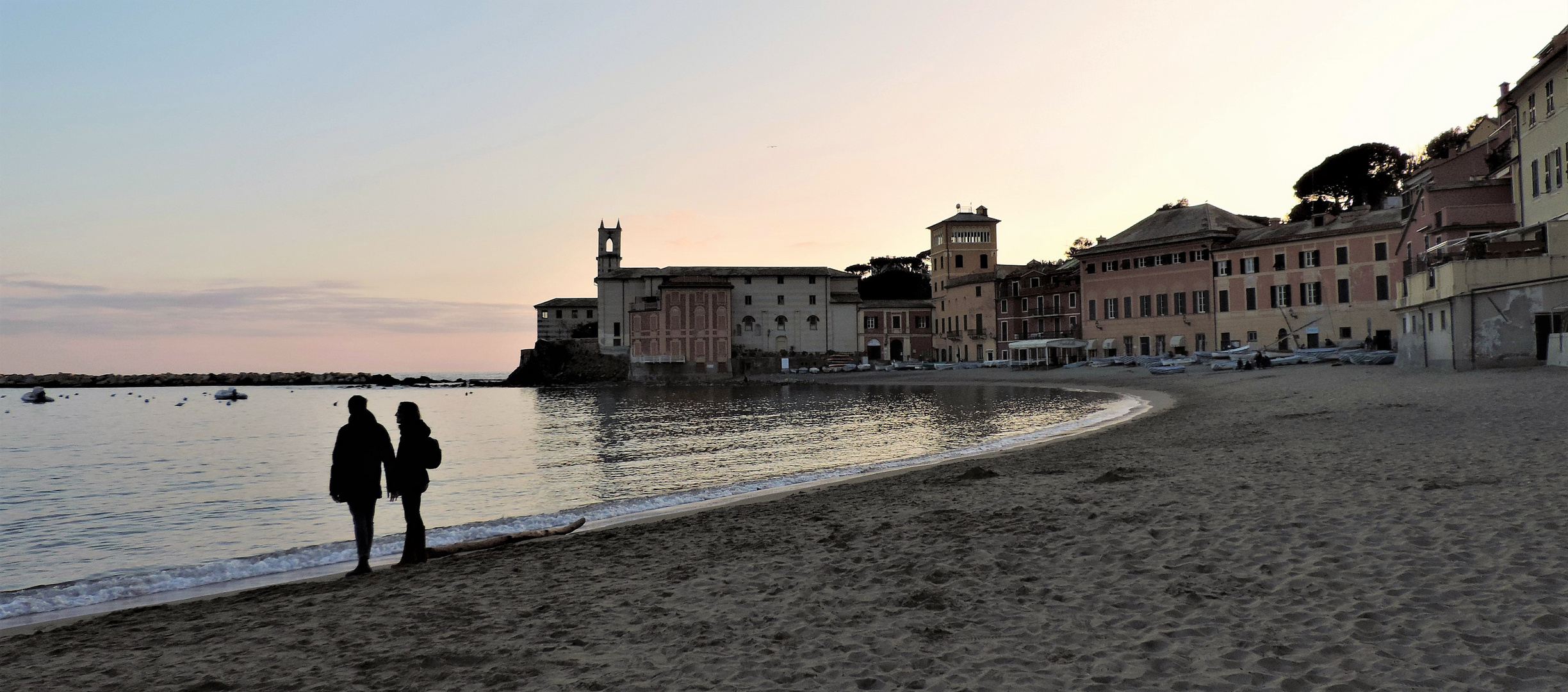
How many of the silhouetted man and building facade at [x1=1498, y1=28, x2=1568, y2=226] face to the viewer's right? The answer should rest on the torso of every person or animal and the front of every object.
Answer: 0

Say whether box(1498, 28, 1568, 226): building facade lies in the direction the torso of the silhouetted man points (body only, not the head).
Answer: no

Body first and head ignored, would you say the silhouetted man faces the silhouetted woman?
no

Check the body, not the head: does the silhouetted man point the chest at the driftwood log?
no

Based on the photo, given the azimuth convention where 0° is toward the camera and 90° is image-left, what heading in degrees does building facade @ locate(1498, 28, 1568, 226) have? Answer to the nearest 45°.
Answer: approximately 45°

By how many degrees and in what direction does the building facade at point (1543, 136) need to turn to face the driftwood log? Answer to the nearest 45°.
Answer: approximately 45° to its left

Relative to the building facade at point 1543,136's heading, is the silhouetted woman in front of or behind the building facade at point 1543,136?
in front

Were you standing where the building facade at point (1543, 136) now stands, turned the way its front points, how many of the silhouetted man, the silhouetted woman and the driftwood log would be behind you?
0
